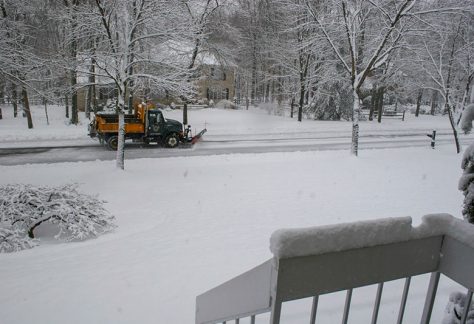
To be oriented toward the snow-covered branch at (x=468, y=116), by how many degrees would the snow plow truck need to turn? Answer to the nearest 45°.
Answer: approximately 90° to its right

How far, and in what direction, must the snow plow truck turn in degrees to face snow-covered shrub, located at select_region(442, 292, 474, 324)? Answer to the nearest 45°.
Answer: approximately 90° to its right

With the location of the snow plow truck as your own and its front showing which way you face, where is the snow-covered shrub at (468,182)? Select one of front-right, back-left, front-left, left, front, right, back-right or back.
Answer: right

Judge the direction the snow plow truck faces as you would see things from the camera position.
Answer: facing to the right of the viewer

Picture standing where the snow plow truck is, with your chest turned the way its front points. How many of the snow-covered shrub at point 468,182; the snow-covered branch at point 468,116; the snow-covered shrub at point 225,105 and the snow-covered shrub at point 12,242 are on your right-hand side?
3

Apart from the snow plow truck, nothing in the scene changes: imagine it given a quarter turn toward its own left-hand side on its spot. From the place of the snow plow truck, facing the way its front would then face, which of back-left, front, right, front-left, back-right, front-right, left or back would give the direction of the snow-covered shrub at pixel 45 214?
back

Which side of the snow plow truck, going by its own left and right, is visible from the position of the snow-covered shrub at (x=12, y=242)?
right

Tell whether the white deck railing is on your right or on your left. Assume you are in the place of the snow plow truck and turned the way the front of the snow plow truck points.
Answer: on your right
